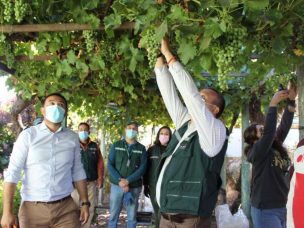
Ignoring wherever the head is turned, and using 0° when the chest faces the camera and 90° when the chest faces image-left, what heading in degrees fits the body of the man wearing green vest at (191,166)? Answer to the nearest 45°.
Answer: approximately 45°

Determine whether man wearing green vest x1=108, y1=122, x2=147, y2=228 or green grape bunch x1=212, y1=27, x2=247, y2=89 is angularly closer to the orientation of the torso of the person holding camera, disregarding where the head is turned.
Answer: the green grape bunch

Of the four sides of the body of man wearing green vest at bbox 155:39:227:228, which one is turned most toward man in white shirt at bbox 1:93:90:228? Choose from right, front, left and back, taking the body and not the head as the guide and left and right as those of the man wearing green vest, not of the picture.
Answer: right

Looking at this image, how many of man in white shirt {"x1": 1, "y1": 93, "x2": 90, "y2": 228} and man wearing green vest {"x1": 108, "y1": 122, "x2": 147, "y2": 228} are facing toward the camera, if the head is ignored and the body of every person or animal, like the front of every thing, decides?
2

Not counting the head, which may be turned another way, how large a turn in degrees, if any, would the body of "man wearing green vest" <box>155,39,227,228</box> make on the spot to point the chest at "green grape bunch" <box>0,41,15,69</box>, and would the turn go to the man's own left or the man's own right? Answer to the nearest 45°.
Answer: approximately 90° to the man's own right

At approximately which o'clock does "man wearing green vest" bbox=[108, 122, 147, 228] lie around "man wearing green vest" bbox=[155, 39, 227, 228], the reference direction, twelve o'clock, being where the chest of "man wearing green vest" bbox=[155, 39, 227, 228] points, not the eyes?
"man wearing green vest" bbox=[108, 122, 147, 228] is roughly at 4 o'clock from "man wearing green vest" bbox=[155, 39, 227, 228].
